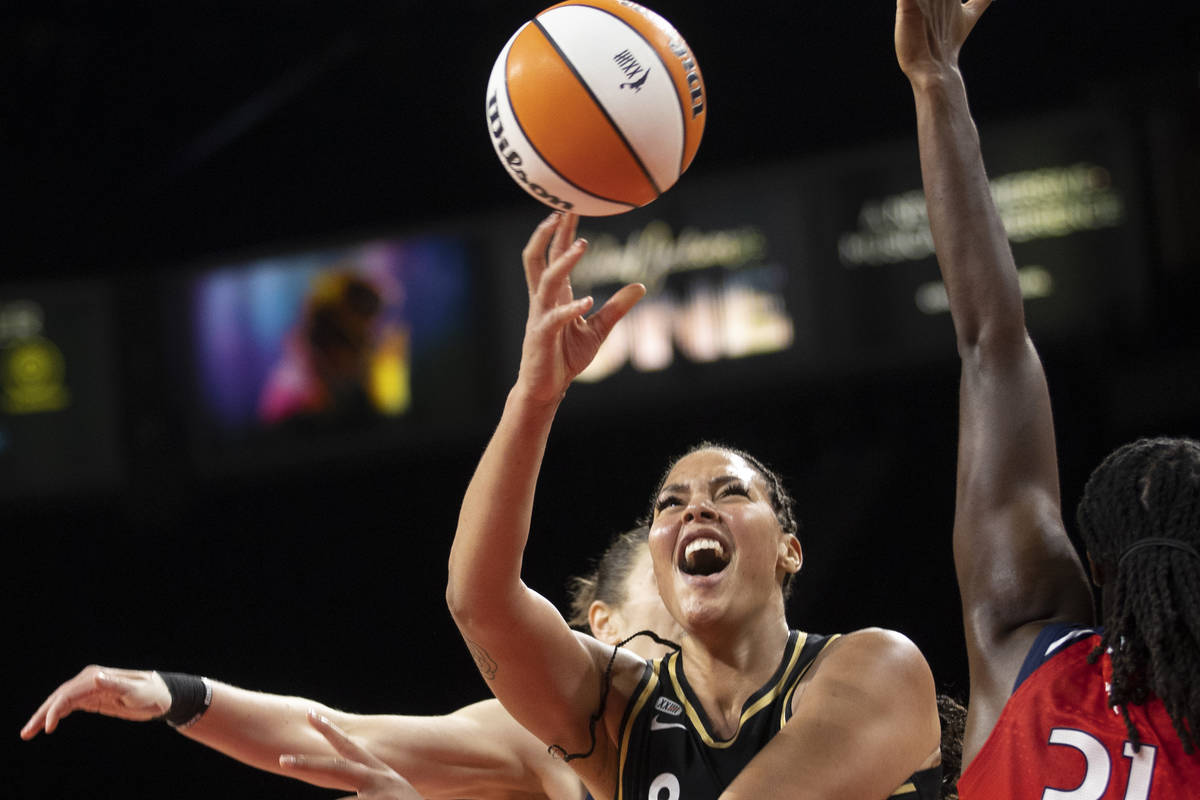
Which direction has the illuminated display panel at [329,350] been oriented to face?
toward the camera

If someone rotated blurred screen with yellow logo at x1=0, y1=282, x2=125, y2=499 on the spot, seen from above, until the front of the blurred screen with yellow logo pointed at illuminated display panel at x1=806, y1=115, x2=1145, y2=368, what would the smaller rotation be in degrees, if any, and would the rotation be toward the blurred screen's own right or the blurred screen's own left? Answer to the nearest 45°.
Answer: approximately 45° to the blurred screen's own left

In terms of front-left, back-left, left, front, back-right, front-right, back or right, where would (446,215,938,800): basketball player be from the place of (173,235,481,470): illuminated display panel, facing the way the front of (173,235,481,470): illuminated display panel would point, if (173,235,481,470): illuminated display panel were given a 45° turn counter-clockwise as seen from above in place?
front-right

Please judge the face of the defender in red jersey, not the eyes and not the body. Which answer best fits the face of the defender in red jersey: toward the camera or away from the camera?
away from the camera

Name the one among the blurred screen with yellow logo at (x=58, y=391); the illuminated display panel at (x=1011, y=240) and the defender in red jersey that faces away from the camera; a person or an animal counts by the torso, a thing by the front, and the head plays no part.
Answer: the defender in red jersey

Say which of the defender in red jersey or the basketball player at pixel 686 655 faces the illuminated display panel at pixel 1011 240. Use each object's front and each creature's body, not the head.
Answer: the defender in red jersey

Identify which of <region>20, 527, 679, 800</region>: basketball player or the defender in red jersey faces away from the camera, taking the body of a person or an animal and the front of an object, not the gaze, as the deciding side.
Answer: the defender in red jersey

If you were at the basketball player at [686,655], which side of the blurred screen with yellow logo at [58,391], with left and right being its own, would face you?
front

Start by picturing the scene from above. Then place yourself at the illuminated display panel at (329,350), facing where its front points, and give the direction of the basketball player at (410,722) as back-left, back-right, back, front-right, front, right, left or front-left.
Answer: front

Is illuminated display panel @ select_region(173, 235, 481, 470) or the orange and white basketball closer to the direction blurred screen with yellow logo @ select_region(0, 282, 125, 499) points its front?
the orange and white basketball

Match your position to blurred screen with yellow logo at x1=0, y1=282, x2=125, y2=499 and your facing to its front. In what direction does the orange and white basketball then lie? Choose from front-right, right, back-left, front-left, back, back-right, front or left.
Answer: front

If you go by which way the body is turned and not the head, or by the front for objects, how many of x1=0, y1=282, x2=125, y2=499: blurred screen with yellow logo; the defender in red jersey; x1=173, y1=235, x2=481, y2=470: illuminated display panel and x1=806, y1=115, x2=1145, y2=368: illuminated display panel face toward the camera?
3

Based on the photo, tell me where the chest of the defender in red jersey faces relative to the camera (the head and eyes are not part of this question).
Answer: away from the camera

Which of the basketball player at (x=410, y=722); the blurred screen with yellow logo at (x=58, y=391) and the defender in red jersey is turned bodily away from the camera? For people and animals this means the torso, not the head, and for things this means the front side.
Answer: the defender in red jersey

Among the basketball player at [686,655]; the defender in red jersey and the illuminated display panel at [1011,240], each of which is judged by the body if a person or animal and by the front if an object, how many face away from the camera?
1

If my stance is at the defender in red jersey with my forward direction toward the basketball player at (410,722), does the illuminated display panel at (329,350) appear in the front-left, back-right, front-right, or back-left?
front-right

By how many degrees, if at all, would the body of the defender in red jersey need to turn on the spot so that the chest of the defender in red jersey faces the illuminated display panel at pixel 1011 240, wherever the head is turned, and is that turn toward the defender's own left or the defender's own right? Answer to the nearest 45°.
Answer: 0° — they already face it

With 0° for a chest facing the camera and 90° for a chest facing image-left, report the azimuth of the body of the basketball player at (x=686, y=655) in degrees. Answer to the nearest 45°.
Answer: approximately 45°

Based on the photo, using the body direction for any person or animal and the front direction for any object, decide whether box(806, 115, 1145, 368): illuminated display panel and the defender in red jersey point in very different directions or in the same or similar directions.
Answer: very different directions

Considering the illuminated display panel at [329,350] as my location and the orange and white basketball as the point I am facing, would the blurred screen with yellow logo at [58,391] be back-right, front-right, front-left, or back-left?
back-right

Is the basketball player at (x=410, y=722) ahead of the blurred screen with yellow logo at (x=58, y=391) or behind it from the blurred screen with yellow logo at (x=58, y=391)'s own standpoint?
ahead
